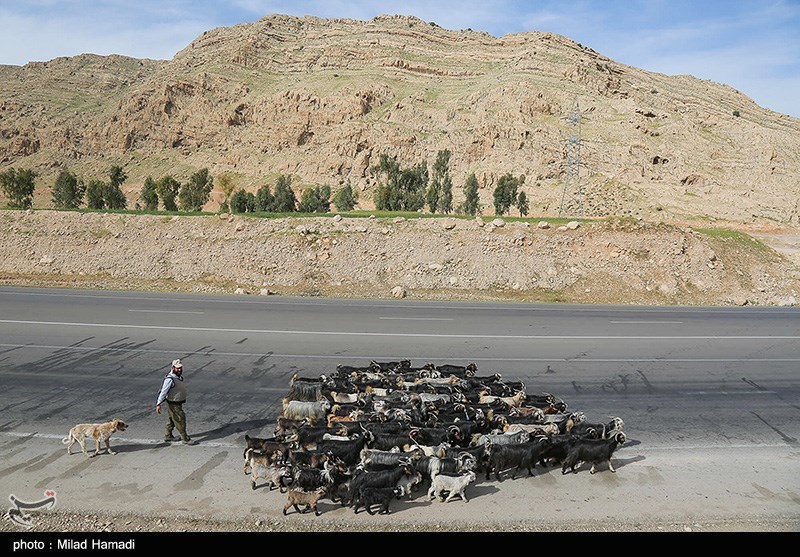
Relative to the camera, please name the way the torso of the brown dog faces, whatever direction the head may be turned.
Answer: to the viewer's right

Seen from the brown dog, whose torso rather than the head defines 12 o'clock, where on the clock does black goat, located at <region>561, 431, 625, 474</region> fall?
The black goat is roughly at 1 o'clock from the brown dog.

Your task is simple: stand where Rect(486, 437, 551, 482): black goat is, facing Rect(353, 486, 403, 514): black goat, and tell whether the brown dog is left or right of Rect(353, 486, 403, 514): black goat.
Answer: right
